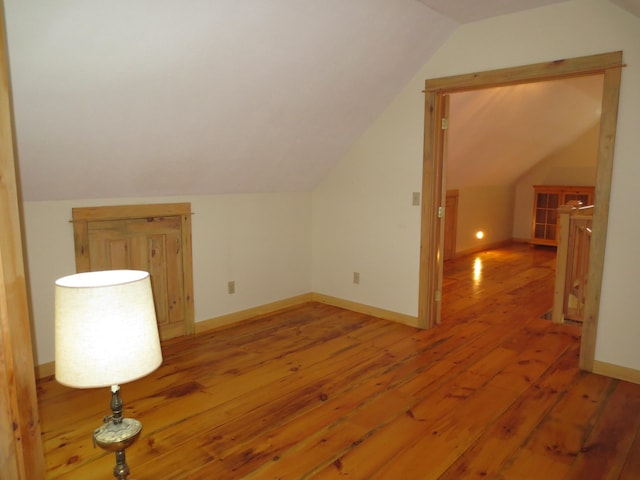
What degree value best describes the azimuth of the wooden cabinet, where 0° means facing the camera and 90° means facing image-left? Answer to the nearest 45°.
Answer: approximately 0°

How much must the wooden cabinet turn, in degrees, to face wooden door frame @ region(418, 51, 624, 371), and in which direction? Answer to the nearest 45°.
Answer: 0° — it already faces it

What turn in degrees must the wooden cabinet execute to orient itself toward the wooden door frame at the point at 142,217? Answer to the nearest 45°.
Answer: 0° — it already faces it

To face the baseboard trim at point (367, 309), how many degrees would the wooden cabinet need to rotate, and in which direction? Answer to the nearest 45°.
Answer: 0° — it already faces it

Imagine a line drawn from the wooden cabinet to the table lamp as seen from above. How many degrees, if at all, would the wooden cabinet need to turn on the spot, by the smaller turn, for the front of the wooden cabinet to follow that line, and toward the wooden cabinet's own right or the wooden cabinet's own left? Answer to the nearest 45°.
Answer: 0° — it already faces it

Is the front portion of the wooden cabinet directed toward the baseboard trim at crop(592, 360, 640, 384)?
yes

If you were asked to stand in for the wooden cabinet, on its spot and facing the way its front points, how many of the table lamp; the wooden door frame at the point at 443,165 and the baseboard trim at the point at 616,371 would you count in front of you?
3

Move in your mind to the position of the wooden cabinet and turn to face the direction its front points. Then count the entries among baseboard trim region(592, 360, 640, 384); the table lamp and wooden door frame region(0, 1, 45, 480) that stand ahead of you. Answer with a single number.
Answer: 3
